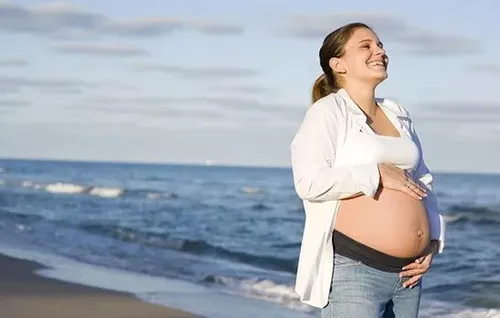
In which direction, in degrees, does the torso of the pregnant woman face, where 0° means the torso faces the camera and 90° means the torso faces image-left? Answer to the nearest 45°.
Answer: approximately 315°
